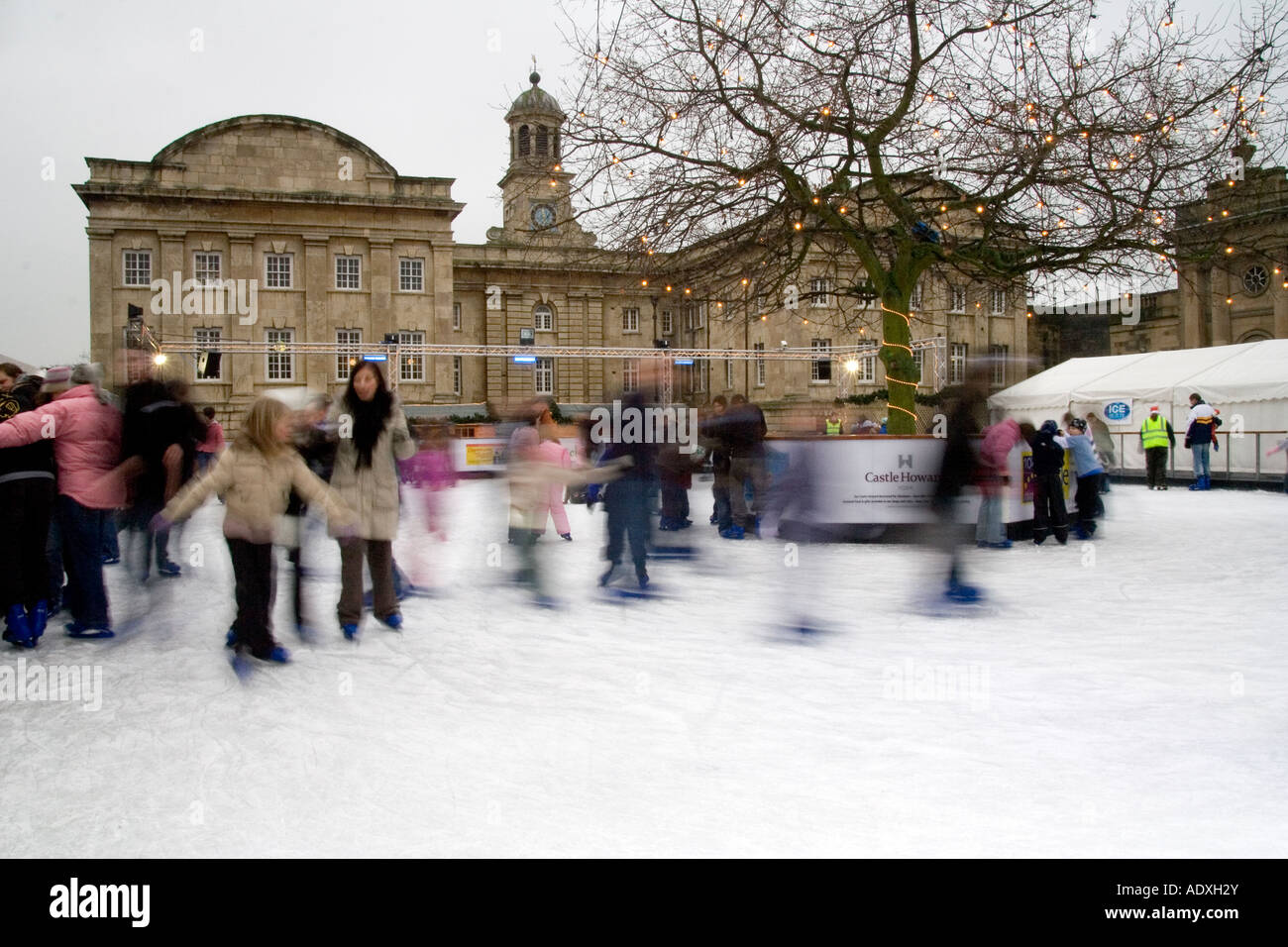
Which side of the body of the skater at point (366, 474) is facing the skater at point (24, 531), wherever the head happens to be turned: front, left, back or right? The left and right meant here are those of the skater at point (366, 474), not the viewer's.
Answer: right

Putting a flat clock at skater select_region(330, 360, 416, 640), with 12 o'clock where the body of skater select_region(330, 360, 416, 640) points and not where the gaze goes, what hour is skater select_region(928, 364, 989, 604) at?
skater select_region(928, 364, 989, 604) is roughly at 9 o'clock from skater select_region(330, 360, 416, 640).

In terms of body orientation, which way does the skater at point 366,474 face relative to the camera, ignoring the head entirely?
toward the camera

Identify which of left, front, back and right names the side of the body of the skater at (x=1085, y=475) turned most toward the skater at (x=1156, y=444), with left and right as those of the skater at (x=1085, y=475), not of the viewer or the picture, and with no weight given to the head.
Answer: right
